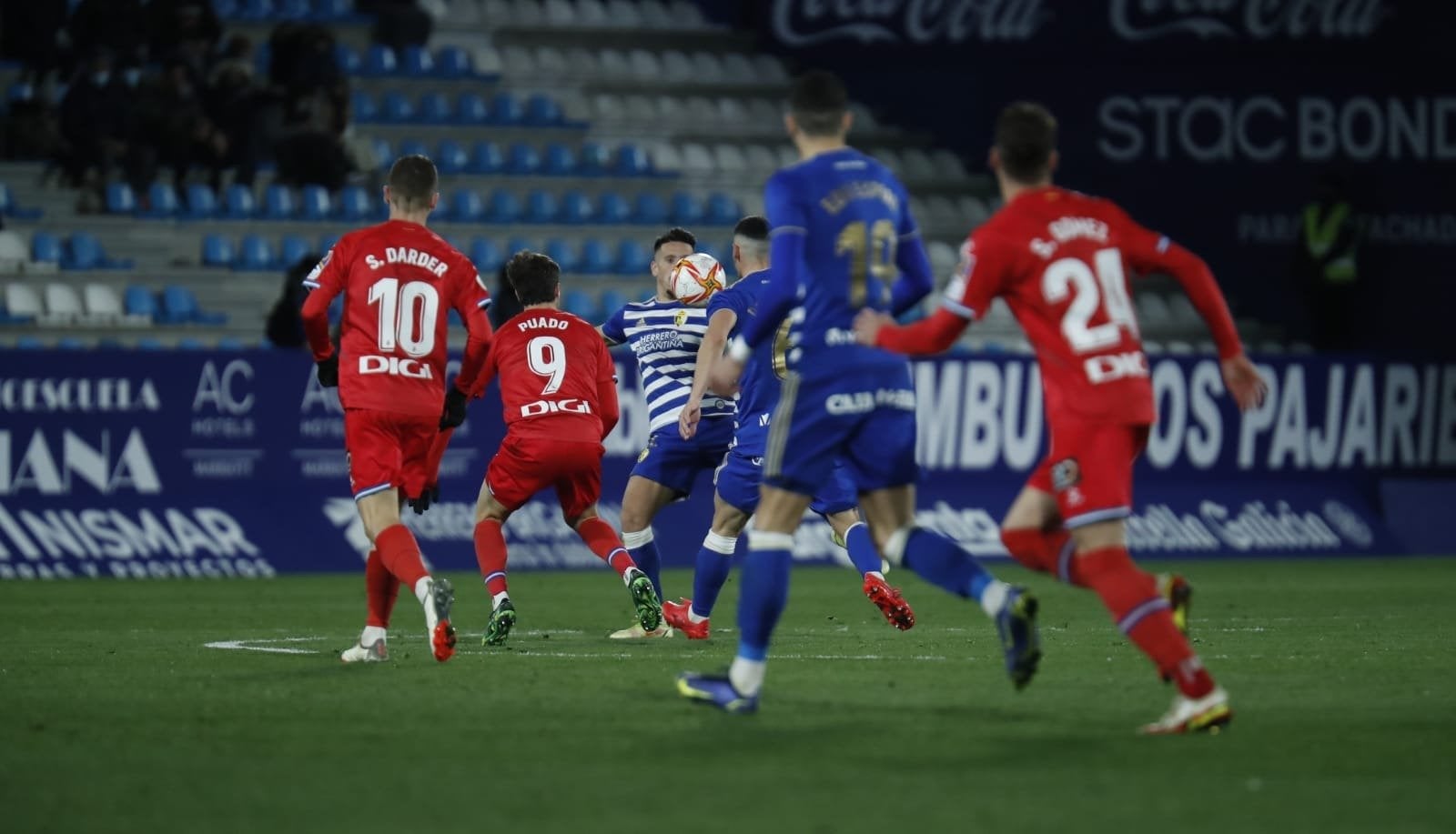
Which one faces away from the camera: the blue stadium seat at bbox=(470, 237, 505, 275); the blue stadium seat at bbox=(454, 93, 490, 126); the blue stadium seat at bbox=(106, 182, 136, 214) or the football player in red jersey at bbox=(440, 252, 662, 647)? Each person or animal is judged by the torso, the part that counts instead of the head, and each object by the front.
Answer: the football player in red jersey

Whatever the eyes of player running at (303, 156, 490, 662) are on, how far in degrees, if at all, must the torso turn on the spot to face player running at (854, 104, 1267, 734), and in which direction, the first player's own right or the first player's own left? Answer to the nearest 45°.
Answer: approximately 135° to the first player's own right

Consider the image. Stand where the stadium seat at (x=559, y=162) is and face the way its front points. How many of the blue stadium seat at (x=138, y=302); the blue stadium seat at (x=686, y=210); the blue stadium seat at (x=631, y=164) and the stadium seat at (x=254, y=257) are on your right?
2

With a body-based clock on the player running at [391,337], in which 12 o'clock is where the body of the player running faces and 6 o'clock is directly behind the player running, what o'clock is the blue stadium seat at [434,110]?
The blue stadium seat is roughly at 12 o'clock from the player running.

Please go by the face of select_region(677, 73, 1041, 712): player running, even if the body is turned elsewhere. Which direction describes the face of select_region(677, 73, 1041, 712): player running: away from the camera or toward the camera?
away from the camera

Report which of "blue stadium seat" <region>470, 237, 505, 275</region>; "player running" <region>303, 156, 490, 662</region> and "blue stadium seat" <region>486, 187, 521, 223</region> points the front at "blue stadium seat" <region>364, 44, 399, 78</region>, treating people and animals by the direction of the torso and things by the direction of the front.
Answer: the player running

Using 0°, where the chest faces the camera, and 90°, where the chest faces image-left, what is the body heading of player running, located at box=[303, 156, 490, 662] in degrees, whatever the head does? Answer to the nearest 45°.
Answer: approximately 180°

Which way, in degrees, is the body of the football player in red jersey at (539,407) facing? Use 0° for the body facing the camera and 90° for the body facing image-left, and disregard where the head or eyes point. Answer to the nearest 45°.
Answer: approximately 180°

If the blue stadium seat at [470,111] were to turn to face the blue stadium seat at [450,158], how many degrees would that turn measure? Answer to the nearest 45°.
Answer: approximately 45° to its right

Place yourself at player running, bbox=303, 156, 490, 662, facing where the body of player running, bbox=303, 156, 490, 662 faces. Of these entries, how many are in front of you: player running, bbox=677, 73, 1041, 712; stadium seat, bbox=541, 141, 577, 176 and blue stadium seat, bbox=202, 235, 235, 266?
2

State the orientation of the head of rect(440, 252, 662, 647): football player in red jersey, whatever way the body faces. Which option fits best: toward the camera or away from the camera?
away from the camera

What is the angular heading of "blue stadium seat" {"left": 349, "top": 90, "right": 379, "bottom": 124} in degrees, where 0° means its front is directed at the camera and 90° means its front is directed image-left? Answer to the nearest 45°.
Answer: approximately 315°

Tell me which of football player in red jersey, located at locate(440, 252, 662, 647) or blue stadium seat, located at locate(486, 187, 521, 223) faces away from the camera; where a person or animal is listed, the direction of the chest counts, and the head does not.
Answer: the football player in red jersey

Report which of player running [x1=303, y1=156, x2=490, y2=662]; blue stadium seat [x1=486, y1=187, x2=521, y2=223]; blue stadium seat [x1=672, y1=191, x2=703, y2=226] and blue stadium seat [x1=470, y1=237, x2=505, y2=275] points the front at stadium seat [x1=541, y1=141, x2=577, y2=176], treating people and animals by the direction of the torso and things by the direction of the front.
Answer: the player running

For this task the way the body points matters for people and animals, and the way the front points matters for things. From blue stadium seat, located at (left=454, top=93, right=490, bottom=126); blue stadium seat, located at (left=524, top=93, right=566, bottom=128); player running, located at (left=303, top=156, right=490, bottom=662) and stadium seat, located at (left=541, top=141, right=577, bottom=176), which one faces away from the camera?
the player running

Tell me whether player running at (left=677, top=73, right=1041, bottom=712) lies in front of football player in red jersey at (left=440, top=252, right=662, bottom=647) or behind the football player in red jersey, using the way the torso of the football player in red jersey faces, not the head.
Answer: behind
